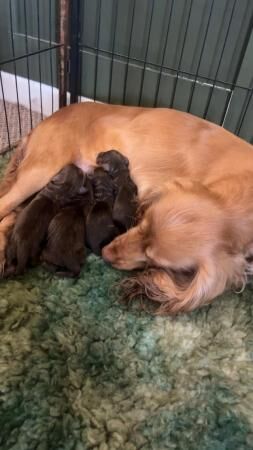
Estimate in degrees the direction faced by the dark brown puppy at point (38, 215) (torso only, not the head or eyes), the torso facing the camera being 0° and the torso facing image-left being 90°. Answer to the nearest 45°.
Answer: approximately 225°

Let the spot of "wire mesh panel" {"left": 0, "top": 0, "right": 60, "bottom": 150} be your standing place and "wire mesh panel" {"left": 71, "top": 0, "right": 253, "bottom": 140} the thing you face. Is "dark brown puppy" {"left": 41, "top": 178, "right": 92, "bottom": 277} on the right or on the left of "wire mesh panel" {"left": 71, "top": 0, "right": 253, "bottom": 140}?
right

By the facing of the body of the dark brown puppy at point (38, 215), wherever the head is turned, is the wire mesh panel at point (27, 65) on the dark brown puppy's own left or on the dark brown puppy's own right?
on the dark brown puppy's own left
